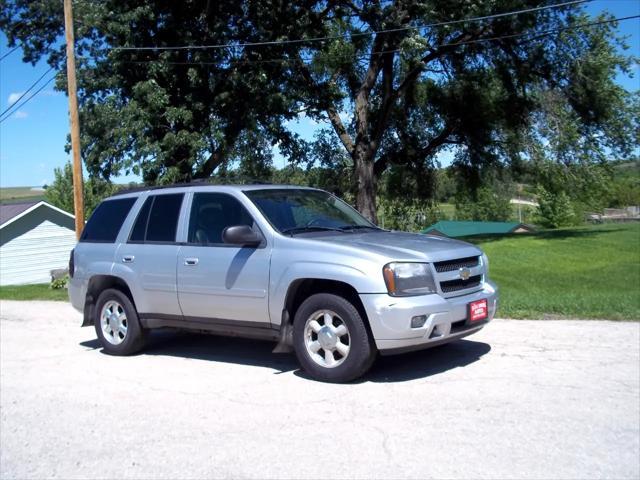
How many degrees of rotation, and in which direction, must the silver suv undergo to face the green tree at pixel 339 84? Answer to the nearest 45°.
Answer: approximately 135° to its left

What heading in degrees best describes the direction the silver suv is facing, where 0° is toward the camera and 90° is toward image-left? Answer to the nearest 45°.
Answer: approximately 315°

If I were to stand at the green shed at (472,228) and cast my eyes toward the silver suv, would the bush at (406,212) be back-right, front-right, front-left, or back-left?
front-right

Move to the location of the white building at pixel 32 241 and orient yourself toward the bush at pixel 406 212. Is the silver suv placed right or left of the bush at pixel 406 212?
right

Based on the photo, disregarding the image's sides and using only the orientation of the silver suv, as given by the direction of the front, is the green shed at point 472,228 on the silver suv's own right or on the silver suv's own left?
on the silver suv's own left

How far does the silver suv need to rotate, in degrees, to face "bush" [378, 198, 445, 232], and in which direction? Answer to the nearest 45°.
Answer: approximately 135° to its left

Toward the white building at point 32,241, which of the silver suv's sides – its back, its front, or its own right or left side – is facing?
back

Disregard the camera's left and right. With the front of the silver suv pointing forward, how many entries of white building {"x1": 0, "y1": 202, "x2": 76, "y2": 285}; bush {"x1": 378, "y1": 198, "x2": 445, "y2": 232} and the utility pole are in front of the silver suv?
0

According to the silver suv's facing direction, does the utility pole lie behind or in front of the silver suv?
behind

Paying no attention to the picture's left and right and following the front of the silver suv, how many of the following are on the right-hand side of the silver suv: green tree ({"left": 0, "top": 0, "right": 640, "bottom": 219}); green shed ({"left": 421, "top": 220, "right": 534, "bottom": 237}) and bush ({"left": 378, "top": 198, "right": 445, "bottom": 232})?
0
